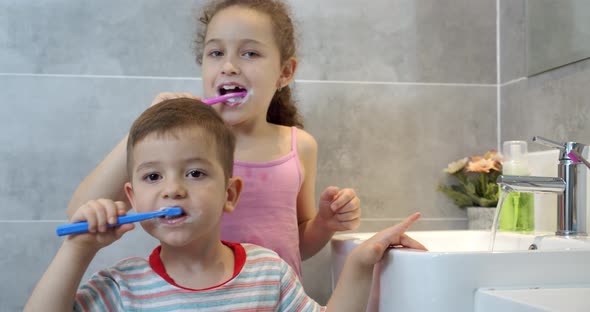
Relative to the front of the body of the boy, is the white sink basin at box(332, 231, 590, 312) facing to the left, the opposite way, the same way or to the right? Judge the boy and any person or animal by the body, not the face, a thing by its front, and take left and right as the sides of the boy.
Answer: to the right

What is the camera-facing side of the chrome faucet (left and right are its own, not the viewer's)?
left

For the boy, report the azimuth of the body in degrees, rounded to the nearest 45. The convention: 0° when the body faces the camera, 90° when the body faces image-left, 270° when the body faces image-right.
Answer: approximately 0°

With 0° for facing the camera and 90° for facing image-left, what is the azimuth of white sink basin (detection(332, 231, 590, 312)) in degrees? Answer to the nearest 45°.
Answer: approximately 90°
